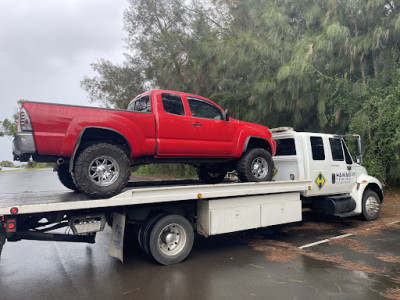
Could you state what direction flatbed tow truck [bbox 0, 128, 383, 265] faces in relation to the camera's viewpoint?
facing away from the viewer and to the right of the viewer

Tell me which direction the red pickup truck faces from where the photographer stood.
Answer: facing away from the viewer and to the right of the viewer
